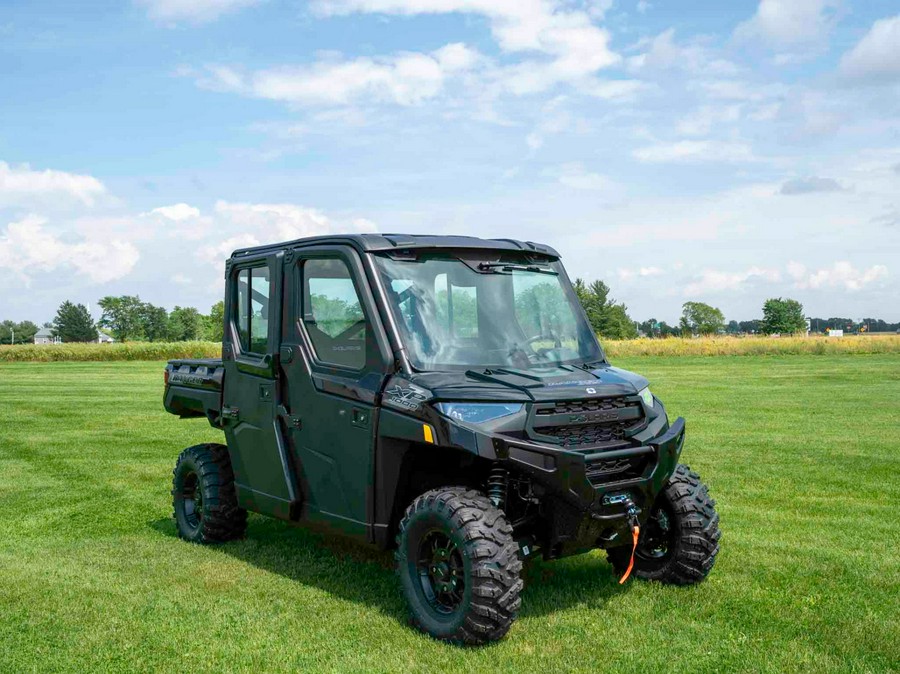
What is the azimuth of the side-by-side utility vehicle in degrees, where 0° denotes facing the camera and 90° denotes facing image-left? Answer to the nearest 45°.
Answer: approximately 315°
